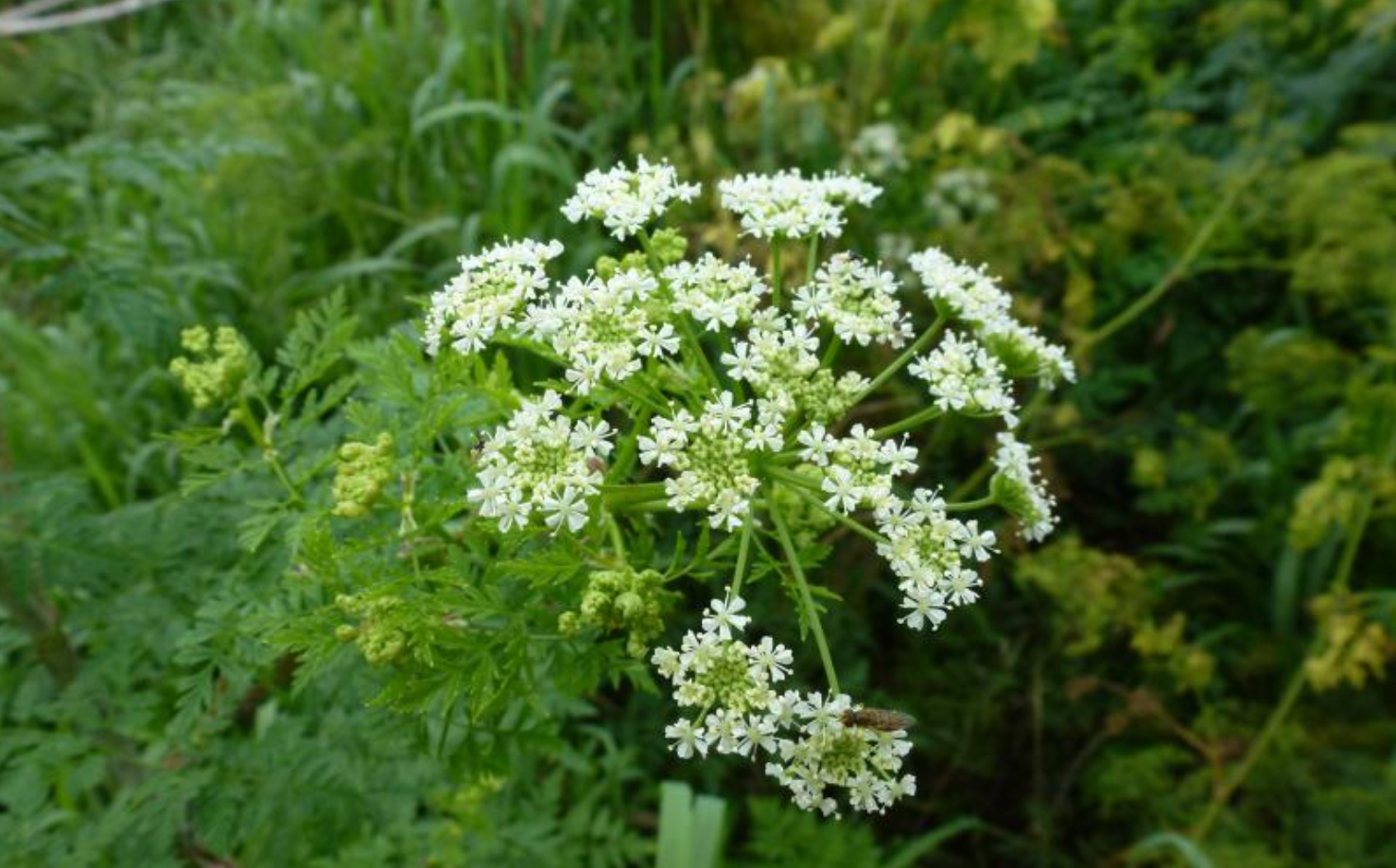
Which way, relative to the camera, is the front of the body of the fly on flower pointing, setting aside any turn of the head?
to the viewer's left
